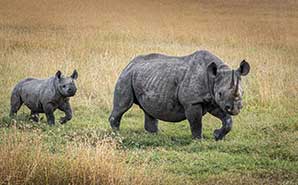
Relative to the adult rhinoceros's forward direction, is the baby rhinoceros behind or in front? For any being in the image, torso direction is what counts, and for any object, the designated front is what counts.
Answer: behind

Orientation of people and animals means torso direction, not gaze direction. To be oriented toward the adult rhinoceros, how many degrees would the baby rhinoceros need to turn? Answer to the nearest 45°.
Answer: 0° — it already faces it

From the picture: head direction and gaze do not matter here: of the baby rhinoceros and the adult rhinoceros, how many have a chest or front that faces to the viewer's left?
0

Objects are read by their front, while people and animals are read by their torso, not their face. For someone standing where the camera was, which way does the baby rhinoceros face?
facing the viewer and to the right of the viewer

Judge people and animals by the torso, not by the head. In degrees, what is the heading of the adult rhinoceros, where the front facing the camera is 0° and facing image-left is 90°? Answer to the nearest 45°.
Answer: approximately 315°
